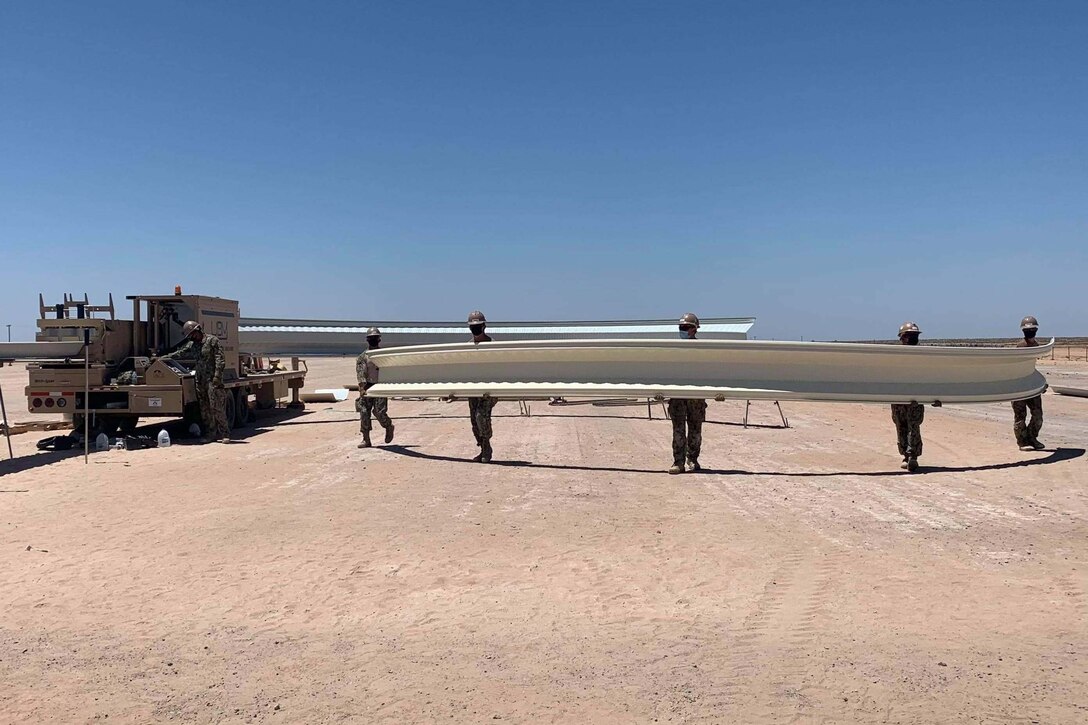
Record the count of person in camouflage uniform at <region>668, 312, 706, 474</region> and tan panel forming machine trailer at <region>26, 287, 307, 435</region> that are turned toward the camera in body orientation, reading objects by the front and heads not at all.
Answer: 1

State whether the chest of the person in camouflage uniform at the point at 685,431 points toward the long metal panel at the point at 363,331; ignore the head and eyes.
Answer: no

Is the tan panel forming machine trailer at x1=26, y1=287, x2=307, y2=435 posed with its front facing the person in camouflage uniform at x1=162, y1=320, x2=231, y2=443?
no

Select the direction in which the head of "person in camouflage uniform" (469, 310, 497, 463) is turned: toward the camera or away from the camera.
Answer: toward the camera

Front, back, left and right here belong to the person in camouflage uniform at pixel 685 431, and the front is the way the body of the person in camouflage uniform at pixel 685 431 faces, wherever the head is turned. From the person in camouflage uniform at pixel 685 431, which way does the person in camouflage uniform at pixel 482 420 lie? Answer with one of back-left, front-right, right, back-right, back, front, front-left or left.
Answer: right

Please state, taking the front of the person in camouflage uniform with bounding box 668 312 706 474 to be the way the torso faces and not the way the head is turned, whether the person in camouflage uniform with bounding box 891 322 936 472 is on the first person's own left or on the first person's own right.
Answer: on the first person's own left

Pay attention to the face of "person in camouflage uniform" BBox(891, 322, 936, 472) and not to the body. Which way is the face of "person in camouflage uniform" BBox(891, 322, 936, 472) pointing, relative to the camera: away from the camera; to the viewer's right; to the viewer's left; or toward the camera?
toward the camera

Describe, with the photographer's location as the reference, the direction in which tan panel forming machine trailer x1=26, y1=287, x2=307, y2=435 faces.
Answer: facing away from the viewer and to the right of the viewer

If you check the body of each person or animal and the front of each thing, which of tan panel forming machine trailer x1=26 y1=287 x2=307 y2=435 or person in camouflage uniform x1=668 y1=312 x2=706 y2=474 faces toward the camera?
the person in camouflage uniform

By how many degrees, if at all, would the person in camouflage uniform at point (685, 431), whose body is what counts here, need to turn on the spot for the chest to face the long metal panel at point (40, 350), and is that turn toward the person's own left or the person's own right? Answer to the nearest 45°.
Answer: approximately 90° to the person's own right

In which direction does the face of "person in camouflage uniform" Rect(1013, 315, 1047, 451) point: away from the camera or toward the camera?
toward the camera

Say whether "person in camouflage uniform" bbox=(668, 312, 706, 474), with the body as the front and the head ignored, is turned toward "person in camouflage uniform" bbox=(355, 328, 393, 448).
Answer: no

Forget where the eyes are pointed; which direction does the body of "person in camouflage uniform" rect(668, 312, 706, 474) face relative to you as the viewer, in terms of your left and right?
facing the viewer

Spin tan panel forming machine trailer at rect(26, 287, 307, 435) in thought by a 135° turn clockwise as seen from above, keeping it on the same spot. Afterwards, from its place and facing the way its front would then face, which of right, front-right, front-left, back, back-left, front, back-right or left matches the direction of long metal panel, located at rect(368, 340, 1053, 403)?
front-left

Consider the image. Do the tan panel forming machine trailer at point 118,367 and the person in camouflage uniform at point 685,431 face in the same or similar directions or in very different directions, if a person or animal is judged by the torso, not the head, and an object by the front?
very different directions
